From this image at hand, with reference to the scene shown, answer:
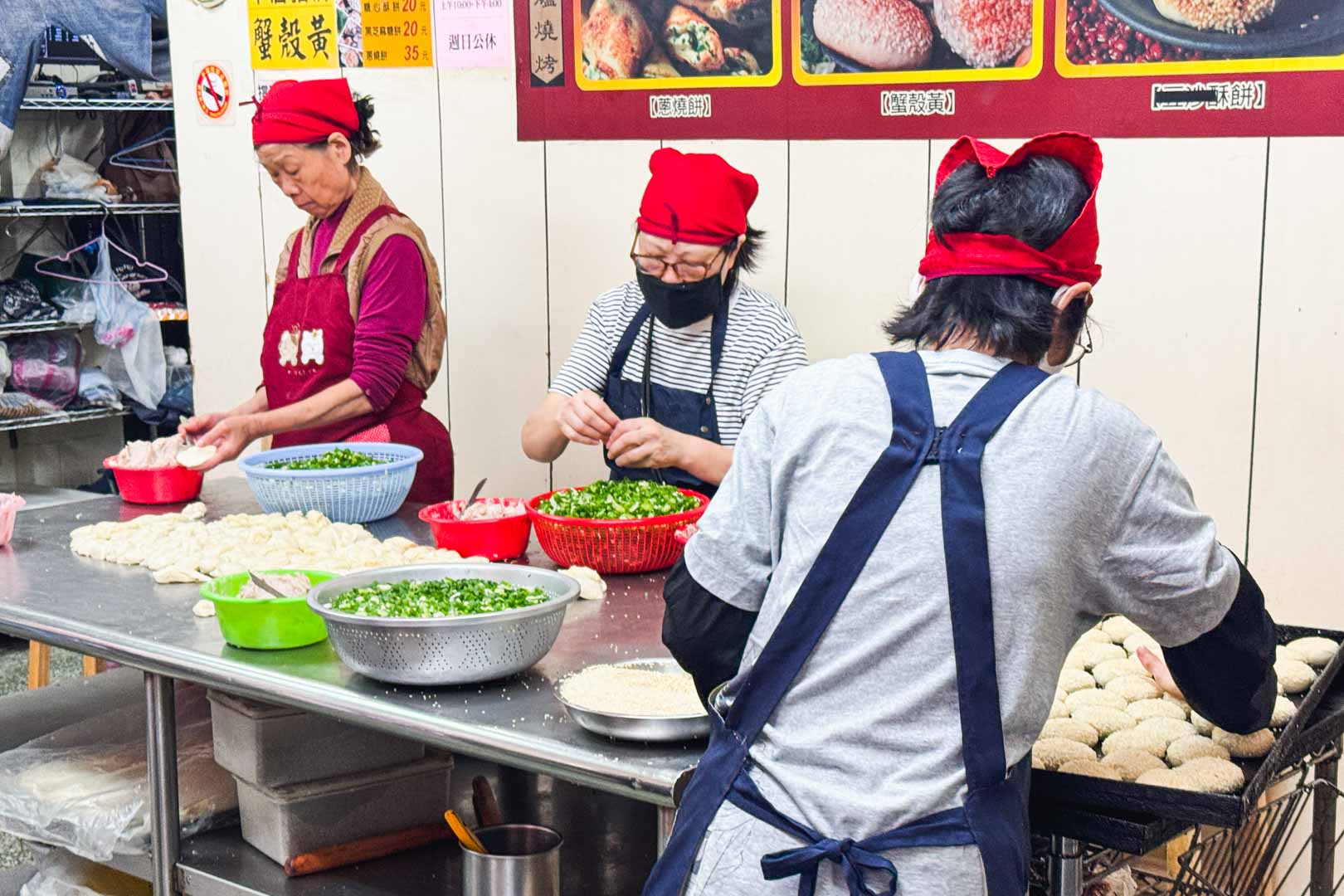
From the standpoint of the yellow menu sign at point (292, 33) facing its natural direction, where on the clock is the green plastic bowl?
The green plastic bowl is roughly at 12 o'clock from the yellow menu sign.

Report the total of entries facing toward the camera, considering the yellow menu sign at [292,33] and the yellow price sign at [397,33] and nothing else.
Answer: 2

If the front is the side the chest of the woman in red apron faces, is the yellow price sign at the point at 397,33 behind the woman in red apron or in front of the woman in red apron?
behind

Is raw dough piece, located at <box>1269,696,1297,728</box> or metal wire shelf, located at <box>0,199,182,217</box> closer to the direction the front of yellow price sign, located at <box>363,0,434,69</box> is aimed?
the raw dough piece

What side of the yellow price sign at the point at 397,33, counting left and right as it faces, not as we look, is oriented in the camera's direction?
front

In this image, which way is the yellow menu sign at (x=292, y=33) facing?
toward the camera

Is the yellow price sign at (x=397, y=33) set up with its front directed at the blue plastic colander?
yes

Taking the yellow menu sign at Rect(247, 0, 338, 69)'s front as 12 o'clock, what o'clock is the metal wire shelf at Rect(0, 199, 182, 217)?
The metal wire shelf is roughly at 5 o'clock from the yellow menu sign.

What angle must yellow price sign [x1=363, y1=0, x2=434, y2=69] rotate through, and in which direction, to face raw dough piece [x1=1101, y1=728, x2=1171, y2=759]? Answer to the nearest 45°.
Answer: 0° — it already faces it

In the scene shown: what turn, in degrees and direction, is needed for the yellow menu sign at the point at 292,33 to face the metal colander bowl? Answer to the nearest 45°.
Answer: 0° — it already faces it

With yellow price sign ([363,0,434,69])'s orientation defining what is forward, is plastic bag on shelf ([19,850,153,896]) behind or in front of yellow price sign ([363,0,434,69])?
in front

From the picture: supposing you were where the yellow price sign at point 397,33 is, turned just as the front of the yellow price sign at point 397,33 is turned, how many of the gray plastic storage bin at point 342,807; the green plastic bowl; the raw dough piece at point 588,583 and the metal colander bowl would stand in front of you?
4

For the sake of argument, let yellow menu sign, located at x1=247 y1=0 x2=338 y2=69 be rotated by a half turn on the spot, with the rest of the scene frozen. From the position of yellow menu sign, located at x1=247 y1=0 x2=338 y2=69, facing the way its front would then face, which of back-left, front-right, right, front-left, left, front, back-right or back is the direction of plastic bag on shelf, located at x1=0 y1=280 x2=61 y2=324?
front-left
